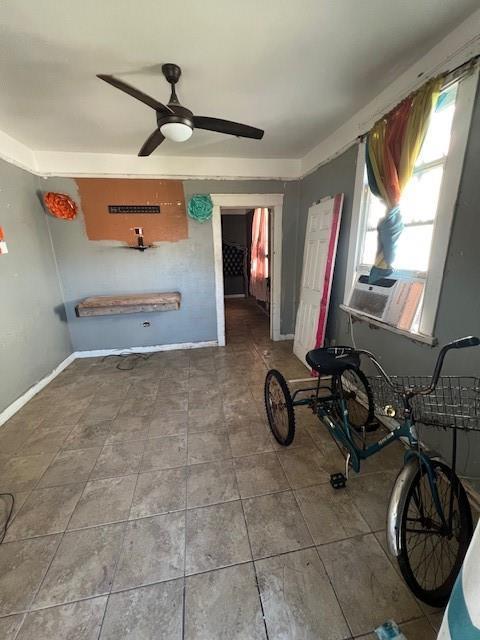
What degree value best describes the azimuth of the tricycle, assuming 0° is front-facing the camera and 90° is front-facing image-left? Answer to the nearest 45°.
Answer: approximately 315°

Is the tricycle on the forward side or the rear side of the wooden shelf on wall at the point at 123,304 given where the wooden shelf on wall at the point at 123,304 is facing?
on the forward side

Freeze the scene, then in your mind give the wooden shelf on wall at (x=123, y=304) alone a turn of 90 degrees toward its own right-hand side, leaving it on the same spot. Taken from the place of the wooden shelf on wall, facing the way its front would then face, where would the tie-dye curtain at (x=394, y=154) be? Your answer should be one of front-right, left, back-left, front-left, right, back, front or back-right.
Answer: back-left

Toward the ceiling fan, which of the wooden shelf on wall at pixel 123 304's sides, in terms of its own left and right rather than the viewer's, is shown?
front

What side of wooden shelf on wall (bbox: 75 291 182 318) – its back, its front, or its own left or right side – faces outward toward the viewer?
front

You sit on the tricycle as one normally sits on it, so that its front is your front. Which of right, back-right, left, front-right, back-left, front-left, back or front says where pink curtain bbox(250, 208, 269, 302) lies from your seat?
back

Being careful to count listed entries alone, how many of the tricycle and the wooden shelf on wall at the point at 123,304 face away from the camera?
0

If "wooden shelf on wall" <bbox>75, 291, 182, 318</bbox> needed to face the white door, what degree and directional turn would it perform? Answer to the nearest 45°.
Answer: approximately 45° to its left

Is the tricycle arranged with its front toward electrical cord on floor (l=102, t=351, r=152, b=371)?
no

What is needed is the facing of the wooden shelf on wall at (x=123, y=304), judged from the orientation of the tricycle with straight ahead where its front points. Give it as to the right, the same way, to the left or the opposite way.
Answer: the same way

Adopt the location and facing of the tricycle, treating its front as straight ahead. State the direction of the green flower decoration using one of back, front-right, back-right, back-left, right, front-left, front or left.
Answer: back

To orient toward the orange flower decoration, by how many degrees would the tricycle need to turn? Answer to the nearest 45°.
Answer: approximately 135° to its right

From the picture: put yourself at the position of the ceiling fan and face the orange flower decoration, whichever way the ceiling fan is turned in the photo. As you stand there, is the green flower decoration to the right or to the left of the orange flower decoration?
right
